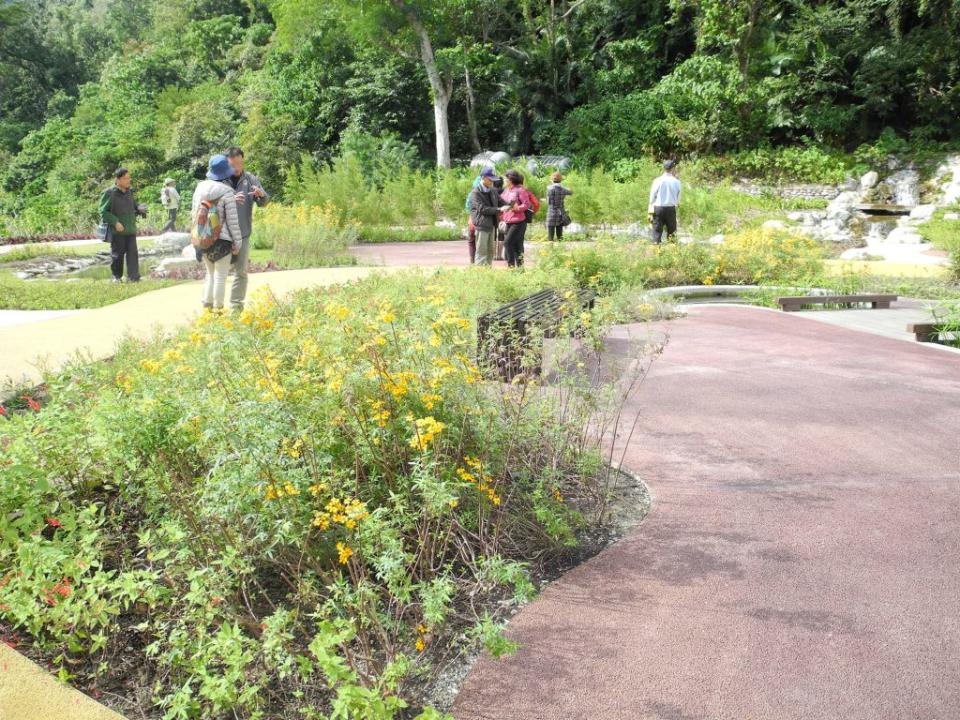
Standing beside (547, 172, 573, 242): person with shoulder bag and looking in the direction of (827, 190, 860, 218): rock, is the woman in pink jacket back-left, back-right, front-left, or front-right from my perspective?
back-right

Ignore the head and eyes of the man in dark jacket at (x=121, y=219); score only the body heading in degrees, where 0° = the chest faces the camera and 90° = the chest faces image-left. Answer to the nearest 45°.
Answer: approximately 315°

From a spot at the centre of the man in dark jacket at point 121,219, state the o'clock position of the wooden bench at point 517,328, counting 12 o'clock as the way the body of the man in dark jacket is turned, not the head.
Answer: The wooden bench is roughly at 1 o'clock from the man in dark jacket.

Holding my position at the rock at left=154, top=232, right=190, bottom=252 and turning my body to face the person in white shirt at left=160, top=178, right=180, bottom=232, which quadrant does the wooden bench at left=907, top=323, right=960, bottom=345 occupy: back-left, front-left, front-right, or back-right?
back-right

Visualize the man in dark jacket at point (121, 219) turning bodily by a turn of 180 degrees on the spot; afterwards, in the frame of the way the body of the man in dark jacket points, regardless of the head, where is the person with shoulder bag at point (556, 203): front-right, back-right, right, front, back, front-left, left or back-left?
back-right
